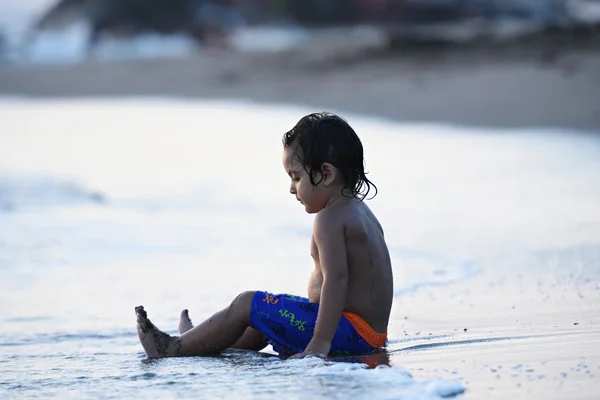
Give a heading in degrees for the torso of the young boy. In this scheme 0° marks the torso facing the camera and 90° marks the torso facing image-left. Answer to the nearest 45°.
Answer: approximately 90°
